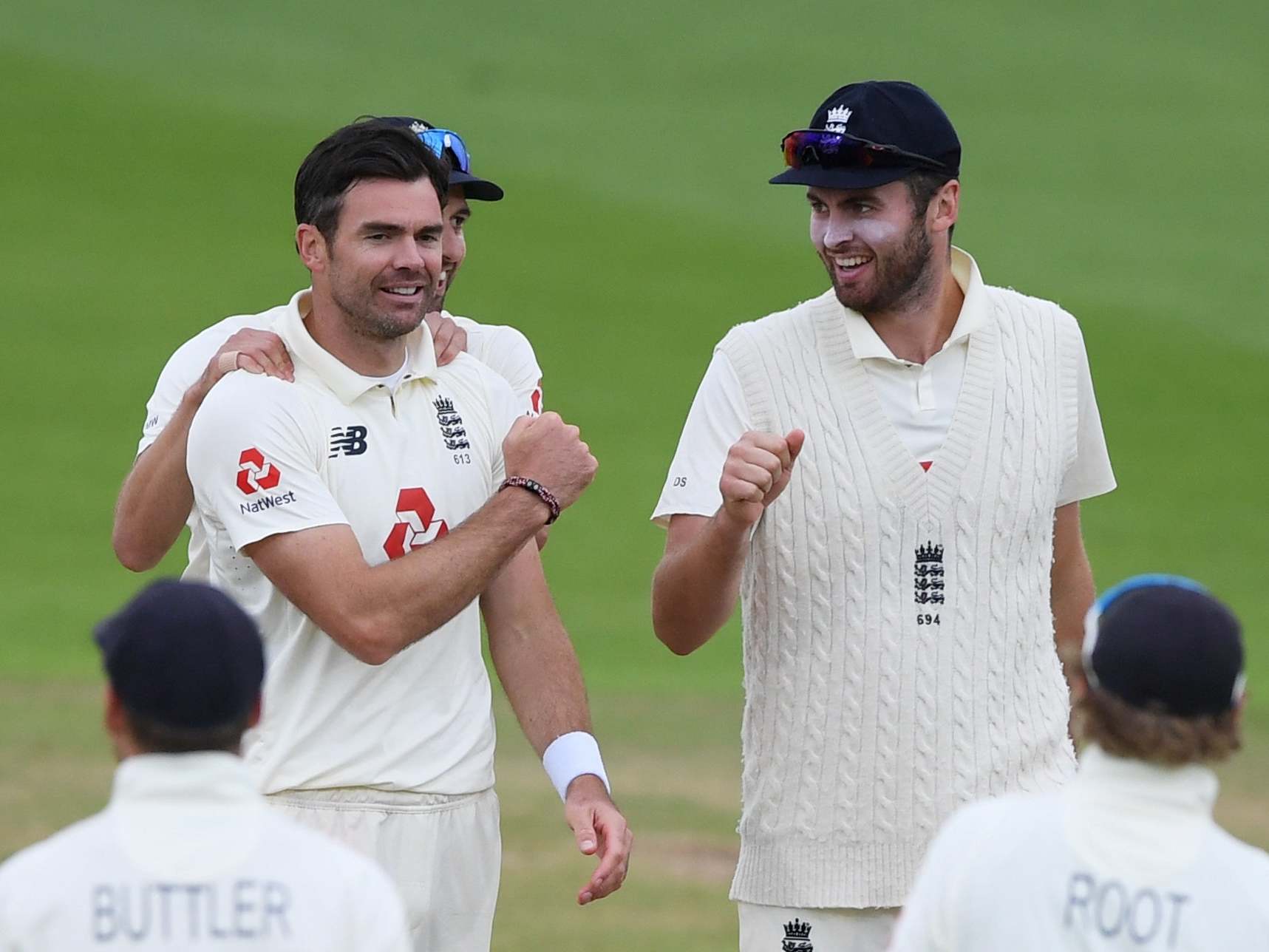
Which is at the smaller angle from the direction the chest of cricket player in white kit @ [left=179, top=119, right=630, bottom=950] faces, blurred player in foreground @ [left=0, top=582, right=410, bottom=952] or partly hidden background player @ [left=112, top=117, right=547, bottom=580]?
the blurred player in foreground

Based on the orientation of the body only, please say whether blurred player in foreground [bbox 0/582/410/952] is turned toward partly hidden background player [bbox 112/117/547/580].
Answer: yes

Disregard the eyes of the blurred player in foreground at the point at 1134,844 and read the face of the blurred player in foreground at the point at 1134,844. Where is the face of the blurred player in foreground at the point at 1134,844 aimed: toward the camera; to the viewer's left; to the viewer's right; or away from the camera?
away from the camera

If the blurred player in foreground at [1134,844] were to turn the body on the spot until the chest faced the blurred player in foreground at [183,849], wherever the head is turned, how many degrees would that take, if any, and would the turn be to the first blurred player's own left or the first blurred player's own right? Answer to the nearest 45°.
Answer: approximately 90° to the first blurred player's own left

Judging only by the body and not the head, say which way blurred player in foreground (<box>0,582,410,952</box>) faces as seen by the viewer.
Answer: away from the camera

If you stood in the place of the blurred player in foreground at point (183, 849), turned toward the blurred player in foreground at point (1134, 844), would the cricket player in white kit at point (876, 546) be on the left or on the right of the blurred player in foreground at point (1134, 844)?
left

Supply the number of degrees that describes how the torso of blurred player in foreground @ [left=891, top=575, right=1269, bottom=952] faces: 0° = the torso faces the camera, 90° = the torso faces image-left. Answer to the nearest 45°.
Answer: approximately 180°

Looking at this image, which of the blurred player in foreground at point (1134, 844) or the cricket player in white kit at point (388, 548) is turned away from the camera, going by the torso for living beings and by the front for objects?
the blurred player in foreground

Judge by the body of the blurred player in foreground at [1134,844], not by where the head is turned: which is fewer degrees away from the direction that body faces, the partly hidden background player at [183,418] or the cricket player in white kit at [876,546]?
the cricket player in white kit

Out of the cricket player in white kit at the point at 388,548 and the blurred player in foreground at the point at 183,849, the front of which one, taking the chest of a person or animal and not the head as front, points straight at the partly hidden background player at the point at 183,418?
the blurred player in foreground

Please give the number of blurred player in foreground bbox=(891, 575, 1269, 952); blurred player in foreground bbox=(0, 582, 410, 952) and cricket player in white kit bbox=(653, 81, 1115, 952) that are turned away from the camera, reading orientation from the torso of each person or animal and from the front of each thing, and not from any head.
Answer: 2
